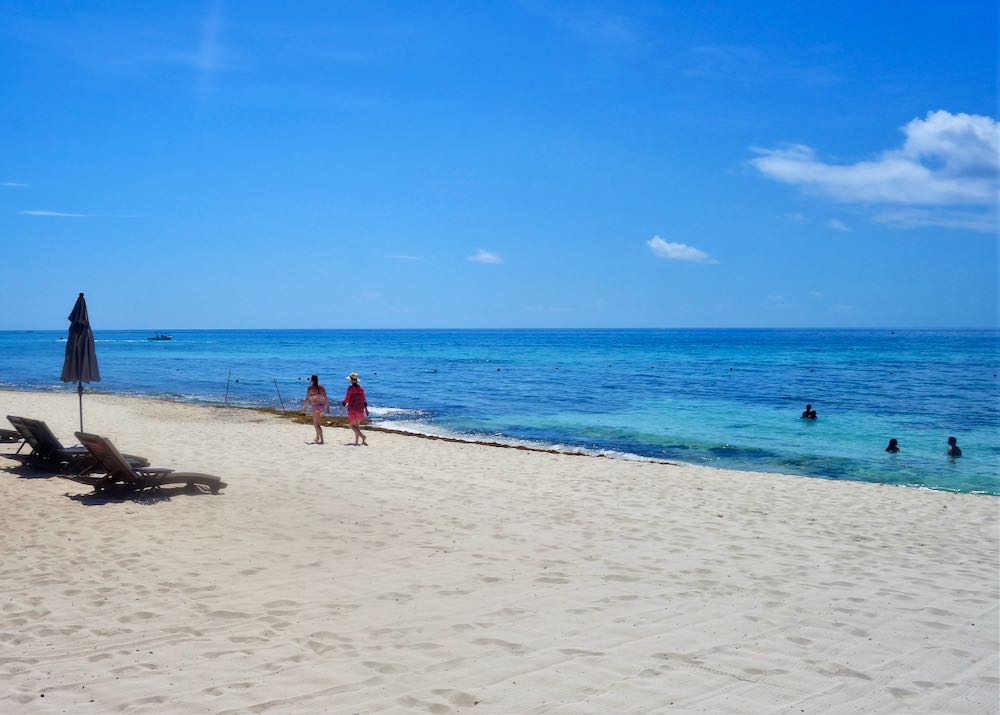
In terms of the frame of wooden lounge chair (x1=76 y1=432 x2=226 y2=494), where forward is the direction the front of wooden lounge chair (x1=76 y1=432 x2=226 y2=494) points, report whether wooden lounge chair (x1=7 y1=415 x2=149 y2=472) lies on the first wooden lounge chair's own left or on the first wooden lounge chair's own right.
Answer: on the first wooden lounge chair's own left

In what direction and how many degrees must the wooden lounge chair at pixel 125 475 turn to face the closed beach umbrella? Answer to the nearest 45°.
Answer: approximately 90° to its left

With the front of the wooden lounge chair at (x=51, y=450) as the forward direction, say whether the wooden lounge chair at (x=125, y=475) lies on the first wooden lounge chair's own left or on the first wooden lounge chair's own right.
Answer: on the first wooden lounge chair's own right

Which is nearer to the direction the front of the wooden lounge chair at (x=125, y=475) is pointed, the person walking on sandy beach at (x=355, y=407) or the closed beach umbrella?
the person walking on sandy beach

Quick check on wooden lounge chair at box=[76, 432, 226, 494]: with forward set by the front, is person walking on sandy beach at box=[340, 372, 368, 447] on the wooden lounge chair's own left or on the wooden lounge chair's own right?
on the wooden lounge chair's own left

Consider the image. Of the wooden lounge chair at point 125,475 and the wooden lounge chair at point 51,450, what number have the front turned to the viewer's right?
2

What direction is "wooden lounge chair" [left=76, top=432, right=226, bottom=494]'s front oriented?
to the viewer's right

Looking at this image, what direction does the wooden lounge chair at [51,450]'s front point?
to the viewer's right
